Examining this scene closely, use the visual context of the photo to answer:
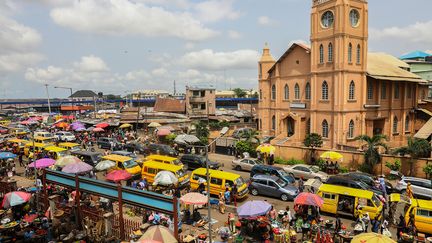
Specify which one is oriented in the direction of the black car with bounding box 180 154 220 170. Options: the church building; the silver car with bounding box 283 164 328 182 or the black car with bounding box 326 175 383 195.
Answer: the church building

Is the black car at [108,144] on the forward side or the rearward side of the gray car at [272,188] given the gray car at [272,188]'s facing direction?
on the rearward side

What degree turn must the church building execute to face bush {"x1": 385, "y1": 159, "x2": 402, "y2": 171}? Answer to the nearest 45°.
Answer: approximately 90° to its left

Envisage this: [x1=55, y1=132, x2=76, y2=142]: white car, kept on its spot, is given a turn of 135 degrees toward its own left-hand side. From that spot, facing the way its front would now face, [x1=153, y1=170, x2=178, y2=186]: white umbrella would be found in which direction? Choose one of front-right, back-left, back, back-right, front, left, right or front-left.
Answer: back

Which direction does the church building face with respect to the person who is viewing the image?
facing the viewer and to the left of the viewer

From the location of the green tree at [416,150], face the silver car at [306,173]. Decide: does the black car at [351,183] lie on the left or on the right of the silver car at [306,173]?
left

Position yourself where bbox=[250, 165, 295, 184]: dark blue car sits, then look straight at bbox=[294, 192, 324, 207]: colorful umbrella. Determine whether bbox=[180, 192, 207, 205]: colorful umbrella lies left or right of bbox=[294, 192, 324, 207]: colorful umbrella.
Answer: right

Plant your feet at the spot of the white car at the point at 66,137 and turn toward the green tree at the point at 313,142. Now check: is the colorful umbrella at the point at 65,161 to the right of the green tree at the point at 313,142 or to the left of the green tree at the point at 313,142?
right

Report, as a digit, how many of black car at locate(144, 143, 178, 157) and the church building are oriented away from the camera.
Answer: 0

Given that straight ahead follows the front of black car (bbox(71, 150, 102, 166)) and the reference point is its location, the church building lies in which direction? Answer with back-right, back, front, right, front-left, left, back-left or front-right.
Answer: front-left
